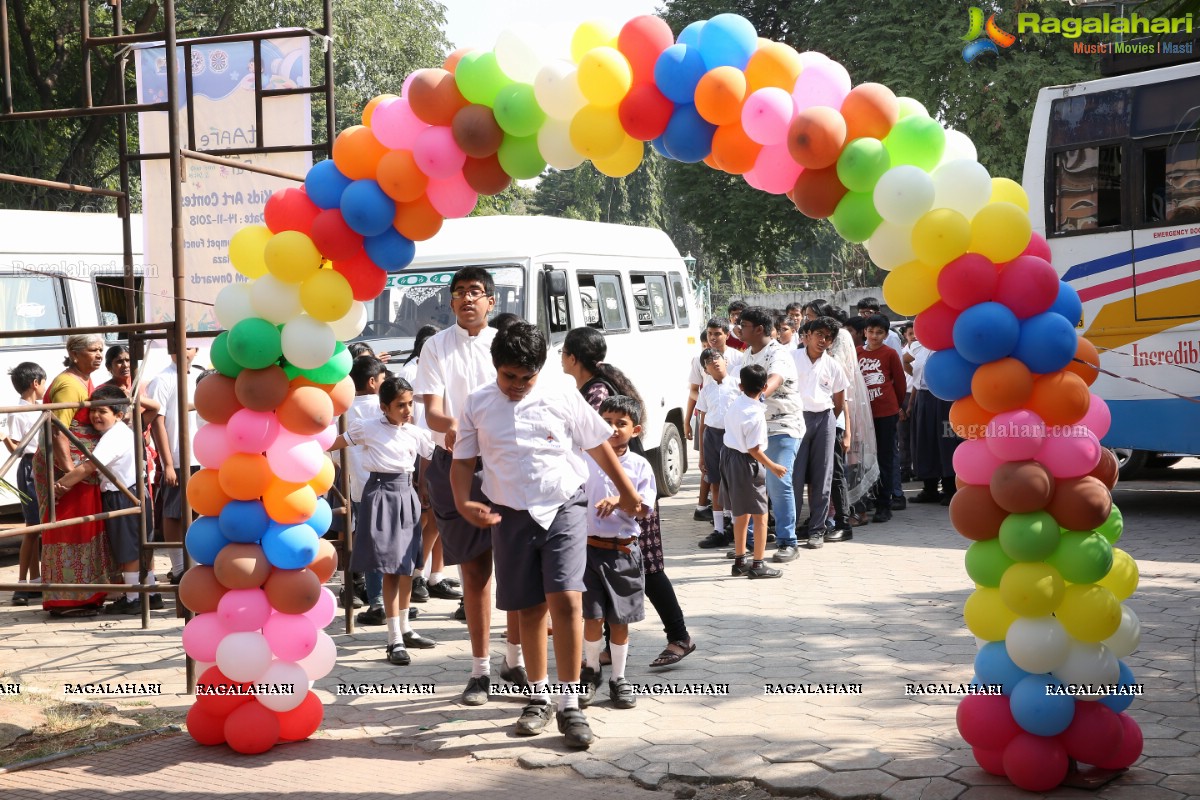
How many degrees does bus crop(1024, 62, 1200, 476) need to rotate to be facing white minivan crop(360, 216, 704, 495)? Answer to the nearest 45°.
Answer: approximately 135° to its right

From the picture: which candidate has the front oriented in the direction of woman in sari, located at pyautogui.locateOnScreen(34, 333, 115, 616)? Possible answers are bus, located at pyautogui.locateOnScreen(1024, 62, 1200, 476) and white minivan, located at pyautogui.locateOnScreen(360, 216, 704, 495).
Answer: the white minivan

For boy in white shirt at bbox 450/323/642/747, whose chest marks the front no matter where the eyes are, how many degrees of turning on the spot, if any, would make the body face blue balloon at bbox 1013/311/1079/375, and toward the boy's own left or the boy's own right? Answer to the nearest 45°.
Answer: approximately 45° to the boy's own left

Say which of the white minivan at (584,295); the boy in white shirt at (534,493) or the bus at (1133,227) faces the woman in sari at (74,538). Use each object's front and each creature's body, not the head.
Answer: the white minivan

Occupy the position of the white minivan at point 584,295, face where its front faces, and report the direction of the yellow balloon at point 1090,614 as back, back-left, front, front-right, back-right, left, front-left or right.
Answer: front-left

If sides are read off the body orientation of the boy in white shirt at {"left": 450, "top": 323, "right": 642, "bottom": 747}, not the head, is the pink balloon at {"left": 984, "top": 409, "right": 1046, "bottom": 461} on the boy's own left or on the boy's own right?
on the boy's own left

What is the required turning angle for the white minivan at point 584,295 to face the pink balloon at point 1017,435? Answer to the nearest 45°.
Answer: approximately 45° to its left

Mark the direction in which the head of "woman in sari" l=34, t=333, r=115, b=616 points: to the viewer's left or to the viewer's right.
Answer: to the viewer's right
